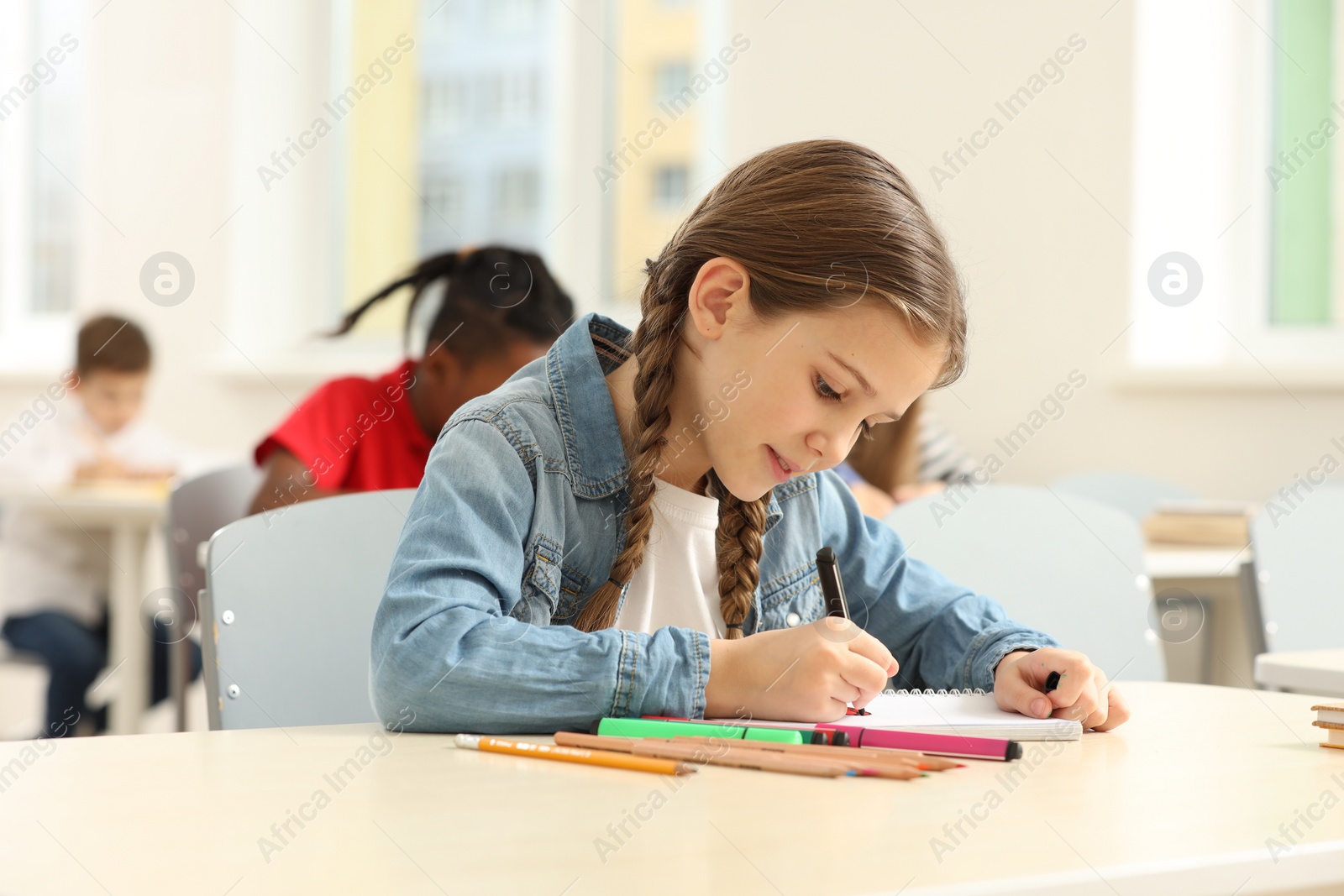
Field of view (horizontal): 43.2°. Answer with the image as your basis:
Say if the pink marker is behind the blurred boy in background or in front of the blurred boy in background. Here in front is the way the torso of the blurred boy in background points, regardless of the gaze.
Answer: in front

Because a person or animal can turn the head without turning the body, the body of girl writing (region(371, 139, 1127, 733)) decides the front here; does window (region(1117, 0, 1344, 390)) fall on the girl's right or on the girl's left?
on the girl's left

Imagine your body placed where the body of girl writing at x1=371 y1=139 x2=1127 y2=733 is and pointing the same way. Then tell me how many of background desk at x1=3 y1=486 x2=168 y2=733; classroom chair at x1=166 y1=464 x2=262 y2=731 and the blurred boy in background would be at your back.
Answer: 3

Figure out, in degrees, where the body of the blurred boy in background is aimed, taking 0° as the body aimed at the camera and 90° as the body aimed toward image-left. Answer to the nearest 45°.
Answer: approximately 315°

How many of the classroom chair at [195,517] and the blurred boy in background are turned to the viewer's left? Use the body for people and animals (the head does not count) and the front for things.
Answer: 0

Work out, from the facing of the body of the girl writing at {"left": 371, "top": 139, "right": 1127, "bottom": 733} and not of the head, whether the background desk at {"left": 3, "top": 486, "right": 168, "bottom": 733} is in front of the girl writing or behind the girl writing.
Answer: behind

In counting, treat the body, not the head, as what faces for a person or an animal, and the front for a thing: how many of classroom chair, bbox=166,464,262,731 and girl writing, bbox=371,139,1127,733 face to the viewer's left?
0
